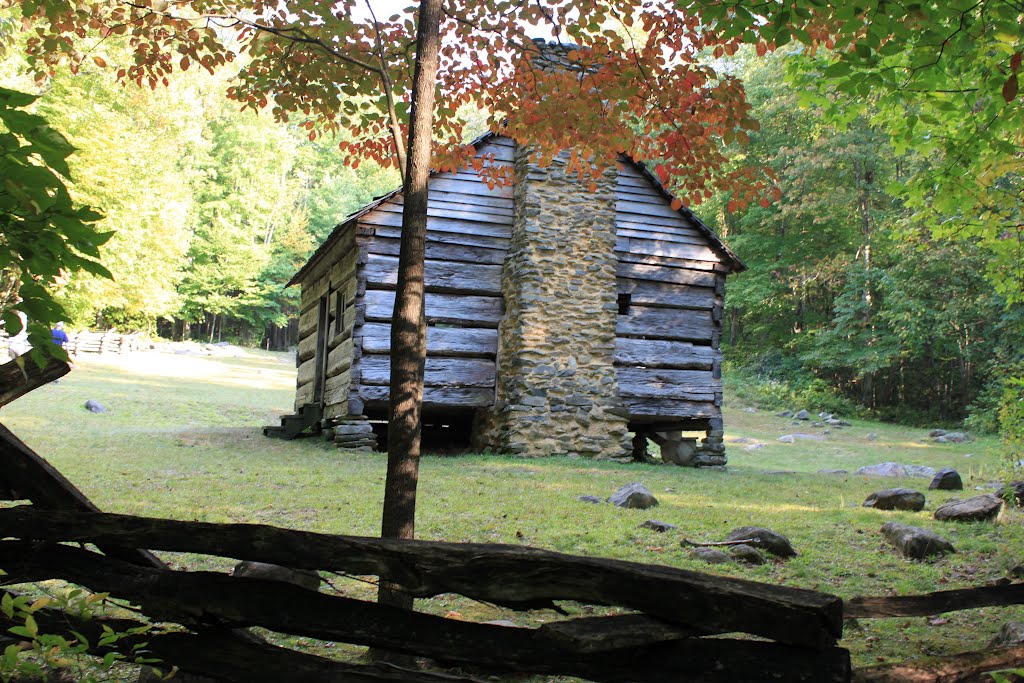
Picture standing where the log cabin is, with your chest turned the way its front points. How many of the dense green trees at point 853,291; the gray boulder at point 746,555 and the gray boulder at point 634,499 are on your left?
2

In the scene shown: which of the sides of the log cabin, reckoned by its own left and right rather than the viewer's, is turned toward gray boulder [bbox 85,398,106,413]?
front

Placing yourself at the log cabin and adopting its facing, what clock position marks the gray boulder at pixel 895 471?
The gray boulder is roughly at 6 o'clock from the log cabin.

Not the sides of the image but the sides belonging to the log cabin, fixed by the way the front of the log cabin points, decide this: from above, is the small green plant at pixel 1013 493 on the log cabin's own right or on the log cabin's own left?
on the log cabin's own left

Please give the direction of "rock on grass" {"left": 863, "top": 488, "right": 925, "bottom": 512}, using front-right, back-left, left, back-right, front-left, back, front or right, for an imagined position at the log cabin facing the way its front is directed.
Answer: back-left

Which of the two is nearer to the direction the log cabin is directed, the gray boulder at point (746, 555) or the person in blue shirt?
the person in blue shirt

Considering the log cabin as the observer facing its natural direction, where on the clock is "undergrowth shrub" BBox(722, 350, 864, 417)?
The undergrowth shrub is roughly at 4 o'clock from the log cabin.

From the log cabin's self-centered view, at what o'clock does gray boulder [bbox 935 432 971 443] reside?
The gray boulder is roughly at 5 o'clock from the log cabin.

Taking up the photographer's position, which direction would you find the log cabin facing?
facing to the left of the viewer

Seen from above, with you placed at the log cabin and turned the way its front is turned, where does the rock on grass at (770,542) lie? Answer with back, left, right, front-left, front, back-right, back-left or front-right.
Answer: left

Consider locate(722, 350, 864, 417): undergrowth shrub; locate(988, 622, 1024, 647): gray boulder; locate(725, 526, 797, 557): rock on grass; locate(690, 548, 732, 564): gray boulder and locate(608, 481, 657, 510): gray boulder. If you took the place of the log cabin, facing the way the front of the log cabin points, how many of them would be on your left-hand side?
4

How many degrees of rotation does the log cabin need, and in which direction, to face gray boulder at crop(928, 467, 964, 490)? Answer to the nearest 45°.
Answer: approximately 135° to its left

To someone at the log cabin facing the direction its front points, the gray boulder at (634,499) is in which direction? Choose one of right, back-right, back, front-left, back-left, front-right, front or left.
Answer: left

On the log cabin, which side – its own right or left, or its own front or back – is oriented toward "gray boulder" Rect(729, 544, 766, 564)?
left

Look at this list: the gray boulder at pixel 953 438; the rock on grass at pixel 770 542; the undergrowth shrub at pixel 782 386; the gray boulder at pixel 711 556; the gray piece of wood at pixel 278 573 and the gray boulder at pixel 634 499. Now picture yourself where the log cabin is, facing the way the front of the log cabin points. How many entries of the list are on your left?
4

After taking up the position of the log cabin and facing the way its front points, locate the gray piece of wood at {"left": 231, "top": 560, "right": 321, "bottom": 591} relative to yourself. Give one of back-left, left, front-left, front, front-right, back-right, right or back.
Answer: left
